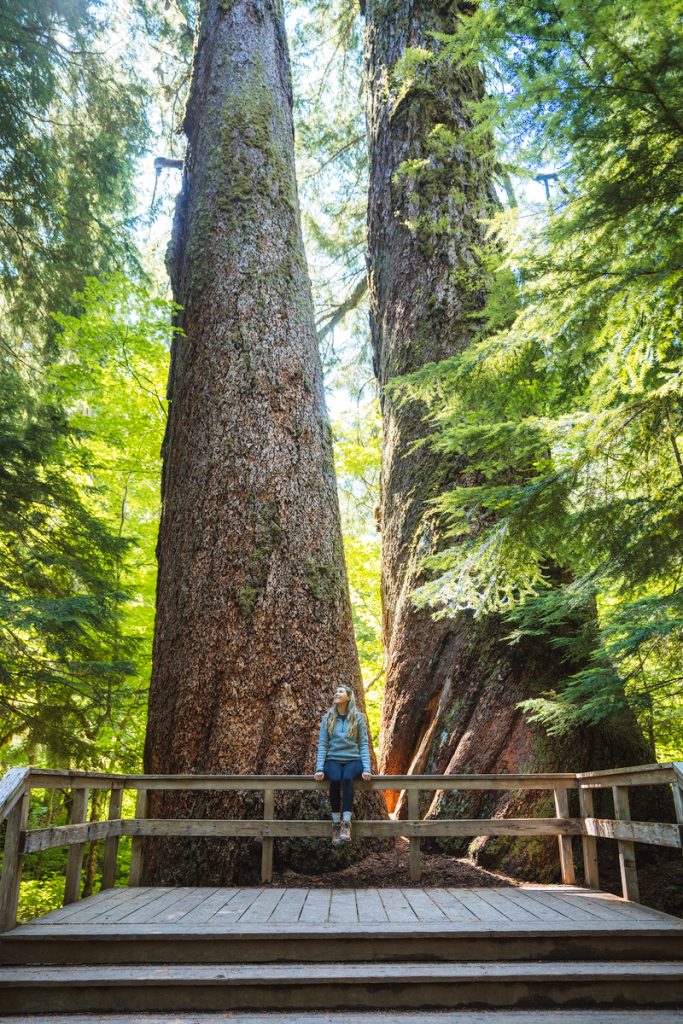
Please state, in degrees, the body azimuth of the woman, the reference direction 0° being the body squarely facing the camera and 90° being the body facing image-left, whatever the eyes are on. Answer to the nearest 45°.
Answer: approximately 0°

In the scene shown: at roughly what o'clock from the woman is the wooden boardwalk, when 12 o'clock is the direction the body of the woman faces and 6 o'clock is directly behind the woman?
The wooden boardwalk is roughly at 12 o'clock from the woman.
